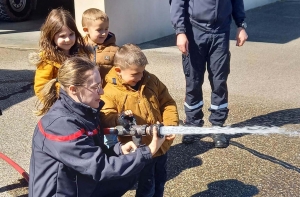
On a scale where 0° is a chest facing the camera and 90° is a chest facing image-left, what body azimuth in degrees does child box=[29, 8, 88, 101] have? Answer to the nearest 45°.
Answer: approximately 315°

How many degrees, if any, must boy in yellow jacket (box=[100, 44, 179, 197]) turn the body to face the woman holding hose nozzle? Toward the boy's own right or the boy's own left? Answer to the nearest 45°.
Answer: approximately 90° to the boy's own right

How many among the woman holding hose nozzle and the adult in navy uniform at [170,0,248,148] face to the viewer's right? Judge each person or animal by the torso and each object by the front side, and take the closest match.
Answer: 1

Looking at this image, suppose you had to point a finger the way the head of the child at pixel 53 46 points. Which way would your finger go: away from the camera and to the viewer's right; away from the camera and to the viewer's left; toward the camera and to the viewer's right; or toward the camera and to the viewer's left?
toward the camera and to the viewer's right

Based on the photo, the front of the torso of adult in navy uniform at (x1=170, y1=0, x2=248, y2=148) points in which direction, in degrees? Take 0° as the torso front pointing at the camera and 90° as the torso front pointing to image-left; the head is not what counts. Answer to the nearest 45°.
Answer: approximately 0°

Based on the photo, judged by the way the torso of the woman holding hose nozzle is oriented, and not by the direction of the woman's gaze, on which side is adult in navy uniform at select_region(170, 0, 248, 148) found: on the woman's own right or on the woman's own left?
on the woman's own left

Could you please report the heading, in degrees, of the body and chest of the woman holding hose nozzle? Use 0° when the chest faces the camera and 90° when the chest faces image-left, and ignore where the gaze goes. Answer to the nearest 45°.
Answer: approximately 270°

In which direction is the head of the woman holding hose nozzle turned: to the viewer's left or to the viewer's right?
to the viewer's right

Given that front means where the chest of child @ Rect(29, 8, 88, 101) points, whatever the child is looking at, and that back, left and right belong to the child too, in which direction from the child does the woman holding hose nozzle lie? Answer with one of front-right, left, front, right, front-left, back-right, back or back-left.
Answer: front-right
